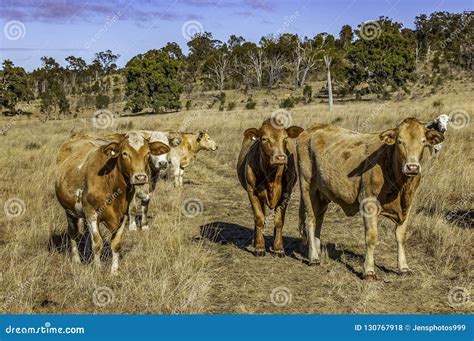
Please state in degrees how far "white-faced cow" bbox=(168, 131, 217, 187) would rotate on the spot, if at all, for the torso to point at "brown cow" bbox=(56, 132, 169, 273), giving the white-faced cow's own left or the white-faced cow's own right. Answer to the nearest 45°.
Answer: approximately 90° to the white-faced cow's own right

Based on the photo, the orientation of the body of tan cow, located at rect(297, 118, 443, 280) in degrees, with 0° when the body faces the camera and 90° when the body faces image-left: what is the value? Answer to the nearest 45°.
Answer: approximately 315°

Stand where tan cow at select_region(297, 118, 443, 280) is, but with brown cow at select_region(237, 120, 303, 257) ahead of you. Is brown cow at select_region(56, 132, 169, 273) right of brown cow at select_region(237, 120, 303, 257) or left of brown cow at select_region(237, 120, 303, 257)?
left

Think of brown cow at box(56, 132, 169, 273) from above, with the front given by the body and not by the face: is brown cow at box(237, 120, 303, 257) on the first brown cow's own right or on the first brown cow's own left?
on the first brown cow's own left

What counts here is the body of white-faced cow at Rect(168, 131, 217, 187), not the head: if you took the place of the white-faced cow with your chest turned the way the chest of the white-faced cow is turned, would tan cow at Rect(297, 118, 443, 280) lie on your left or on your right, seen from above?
on your right

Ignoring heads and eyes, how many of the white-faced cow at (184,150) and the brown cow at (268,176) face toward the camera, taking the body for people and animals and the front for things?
1

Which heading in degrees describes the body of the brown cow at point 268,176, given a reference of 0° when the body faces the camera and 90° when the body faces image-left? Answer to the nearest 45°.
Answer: approximately 0°

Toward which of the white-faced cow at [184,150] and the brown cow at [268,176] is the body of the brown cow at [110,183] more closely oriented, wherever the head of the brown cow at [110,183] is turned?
the brown cow

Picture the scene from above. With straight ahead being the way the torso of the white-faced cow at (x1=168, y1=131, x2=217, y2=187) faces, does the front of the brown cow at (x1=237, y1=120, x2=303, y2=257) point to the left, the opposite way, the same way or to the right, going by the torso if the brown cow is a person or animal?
to the right

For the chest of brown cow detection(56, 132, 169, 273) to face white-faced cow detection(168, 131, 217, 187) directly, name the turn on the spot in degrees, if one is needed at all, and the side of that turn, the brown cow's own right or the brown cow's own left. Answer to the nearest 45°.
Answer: approximately 135° to the brown cow's own left

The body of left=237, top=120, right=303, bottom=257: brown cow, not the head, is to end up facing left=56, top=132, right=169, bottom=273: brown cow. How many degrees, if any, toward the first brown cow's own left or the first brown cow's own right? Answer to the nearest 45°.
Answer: approximately 45° to the first brown cow's own right

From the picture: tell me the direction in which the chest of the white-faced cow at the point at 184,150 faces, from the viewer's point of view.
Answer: to the viewer's right
